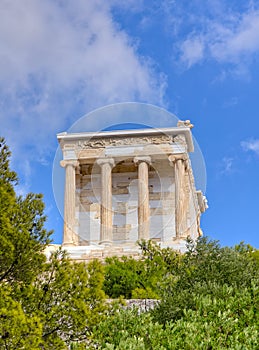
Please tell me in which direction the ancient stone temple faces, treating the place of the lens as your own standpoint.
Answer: facing the viewer

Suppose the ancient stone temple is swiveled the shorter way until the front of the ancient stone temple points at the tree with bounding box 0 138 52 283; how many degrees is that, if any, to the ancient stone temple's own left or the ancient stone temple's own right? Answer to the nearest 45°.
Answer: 0° — it already faces it

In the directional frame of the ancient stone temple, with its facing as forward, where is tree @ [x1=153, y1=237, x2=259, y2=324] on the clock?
The tree is roughly at 12 o'clock from the ancient stone temple.

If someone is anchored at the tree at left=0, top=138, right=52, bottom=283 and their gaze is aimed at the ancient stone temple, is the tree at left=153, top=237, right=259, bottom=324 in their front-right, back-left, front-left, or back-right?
front-right
